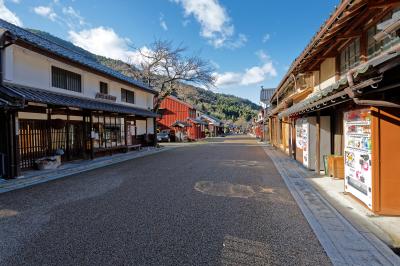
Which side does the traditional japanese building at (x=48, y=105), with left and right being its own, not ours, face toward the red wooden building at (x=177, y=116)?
left

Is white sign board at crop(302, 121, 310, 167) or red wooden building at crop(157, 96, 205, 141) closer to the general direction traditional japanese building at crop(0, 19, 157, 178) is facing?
the white sign board

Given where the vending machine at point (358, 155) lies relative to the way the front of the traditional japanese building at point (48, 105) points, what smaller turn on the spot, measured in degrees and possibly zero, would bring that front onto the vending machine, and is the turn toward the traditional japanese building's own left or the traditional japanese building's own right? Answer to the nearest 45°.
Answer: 0° — it already faces it

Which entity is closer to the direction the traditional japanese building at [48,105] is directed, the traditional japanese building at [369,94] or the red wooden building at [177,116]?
the traditional japanese building

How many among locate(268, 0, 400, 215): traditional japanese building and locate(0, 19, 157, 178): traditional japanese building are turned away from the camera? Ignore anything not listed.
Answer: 0

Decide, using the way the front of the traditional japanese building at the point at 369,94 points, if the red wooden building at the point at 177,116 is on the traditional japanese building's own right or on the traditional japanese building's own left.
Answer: on the traditional japanese building's own right

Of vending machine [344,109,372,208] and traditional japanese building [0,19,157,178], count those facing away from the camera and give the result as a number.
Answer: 0

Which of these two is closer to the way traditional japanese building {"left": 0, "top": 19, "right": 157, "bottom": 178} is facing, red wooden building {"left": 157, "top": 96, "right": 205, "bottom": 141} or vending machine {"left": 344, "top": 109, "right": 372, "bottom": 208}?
the vending machine

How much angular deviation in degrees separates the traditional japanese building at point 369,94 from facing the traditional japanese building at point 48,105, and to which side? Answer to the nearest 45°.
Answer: approximately 45° to its right

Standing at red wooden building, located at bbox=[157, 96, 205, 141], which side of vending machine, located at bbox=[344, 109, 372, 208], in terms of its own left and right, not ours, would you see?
right

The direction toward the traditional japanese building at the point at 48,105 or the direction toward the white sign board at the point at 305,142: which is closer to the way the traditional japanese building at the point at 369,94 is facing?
the traditional japanese building
